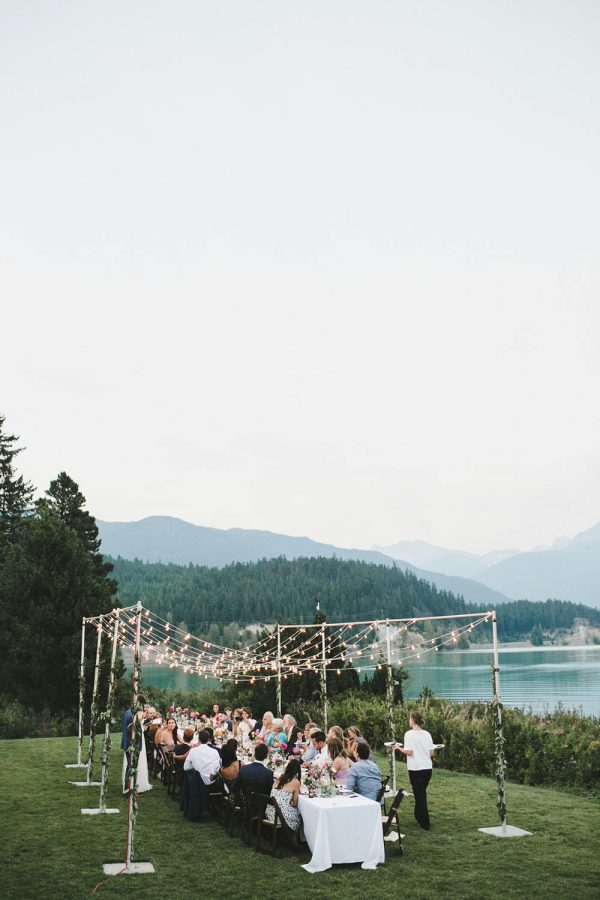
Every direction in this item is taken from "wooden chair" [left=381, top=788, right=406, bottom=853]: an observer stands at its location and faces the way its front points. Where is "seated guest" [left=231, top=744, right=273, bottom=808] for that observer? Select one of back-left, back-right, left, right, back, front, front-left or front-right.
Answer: front

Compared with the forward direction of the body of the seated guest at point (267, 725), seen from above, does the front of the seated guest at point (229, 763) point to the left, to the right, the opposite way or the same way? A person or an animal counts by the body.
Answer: the opposite way

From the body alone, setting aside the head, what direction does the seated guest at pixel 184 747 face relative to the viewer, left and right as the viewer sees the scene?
facing away from the viewer and to the right of the viewer

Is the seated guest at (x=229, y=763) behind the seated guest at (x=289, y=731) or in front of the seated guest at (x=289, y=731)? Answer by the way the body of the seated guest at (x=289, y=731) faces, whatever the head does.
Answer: in front

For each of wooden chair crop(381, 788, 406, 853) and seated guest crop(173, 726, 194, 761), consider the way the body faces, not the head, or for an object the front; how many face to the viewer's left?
1

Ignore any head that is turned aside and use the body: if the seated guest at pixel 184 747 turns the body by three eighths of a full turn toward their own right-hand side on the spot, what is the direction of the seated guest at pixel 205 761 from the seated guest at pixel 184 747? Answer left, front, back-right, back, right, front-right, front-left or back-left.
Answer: front

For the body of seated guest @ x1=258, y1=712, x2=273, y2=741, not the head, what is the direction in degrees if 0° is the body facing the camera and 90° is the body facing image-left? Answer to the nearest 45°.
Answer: approximately 45°

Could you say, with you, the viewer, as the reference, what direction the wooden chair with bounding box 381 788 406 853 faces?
facing to the left of the viewer

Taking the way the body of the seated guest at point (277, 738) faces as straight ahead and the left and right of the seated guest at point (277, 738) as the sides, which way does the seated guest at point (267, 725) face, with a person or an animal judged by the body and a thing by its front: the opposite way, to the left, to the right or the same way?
the same way

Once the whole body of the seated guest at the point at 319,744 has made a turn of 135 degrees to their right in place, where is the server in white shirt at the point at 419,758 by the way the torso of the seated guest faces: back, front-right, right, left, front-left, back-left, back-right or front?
back-right

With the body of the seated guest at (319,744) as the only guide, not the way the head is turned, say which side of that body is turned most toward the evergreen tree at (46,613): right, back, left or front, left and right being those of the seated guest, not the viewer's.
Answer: right

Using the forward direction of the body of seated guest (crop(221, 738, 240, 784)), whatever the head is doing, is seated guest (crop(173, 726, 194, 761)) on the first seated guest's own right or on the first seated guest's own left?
on the first seated guest's own left

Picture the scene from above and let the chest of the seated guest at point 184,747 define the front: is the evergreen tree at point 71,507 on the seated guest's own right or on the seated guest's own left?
on the seated guest's own left

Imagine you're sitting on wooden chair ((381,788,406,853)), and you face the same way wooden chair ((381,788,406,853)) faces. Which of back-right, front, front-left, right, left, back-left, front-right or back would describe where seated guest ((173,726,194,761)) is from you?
front-right

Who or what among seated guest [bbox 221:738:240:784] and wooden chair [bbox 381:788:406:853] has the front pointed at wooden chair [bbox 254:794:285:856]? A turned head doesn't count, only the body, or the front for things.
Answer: wooden chair [bbox 381:788:406:853]
